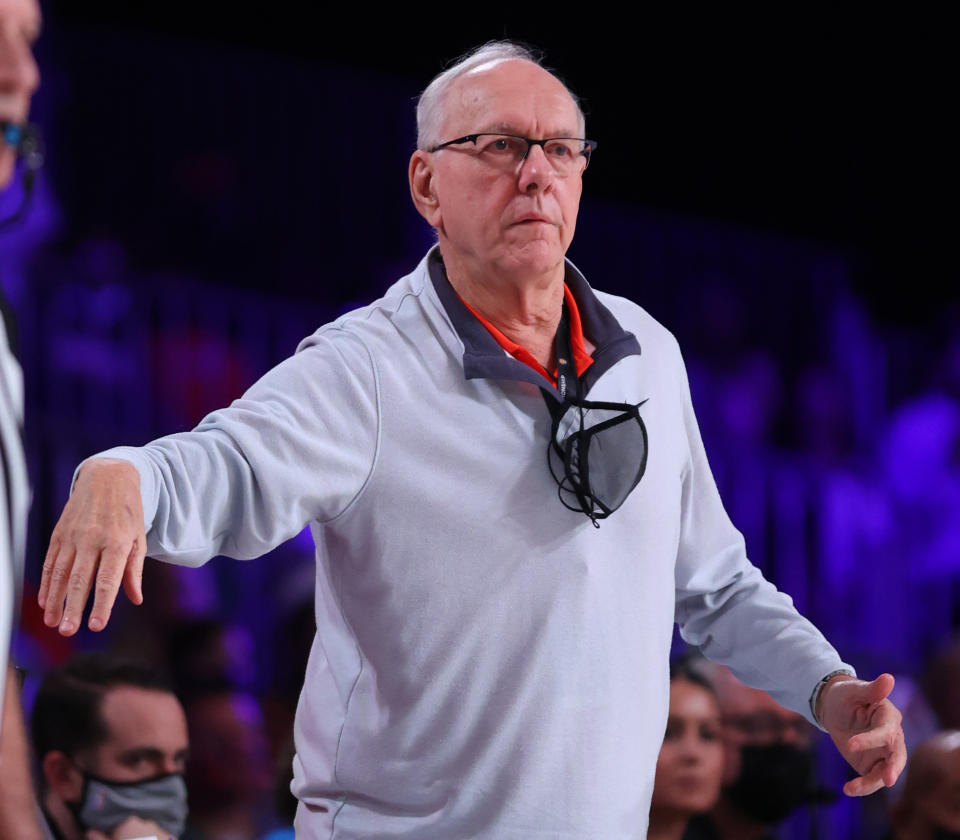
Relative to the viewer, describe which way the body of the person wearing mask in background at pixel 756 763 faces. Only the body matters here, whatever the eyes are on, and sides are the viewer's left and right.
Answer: facing the viewer and to the right of the viewer

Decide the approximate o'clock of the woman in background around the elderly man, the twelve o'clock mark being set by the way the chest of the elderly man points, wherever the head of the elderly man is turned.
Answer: The woman in background is roughly at 8 o'clock from the elderly man.

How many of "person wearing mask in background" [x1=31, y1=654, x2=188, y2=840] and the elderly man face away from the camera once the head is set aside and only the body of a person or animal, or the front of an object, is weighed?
0

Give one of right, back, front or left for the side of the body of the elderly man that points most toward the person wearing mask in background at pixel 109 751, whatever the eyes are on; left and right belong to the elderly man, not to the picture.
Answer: back

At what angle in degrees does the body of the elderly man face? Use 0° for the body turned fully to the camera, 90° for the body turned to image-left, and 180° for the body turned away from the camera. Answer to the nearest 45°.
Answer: approximately 315°

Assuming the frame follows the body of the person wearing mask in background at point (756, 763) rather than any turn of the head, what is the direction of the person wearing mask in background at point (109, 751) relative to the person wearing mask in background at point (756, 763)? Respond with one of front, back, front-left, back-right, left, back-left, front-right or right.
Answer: right

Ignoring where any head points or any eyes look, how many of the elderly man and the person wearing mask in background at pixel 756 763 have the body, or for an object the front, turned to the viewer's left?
0

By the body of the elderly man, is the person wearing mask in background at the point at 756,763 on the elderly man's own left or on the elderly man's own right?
on the elderly man's own left
